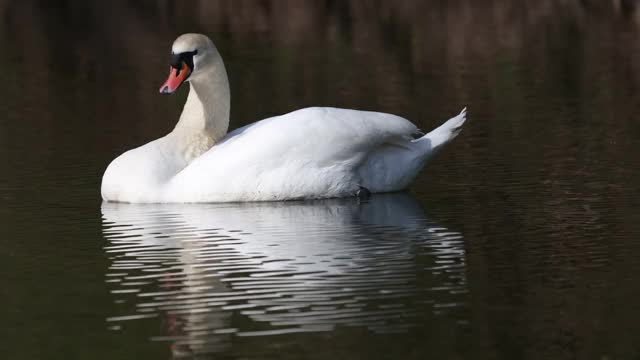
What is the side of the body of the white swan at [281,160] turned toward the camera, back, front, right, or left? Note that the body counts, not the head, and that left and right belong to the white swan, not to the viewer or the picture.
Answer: left
